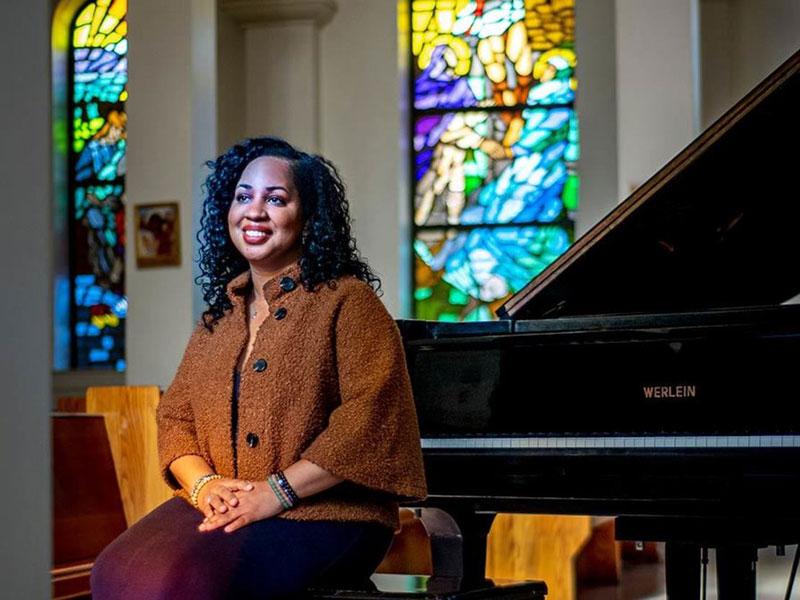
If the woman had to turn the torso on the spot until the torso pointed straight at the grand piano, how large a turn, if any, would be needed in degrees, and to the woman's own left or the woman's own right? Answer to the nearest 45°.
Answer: approximately 180°

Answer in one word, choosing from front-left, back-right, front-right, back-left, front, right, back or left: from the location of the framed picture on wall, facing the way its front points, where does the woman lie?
front

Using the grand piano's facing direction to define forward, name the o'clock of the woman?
The woman is roughly at 1 o'clock from the grand piano.

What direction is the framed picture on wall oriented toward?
toward the camera

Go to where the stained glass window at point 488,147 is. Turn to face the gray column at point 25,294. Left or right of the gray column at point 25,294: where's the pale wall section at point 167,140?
right

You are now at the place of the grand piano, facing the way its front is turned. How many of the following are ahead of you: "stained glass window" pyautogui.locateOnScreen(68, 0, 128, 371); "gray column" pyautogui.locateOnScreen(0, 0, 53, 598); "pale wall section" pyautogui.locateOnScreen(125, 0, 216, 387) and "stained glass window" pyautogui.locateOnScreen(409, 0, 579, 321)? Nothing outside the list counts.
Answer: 1

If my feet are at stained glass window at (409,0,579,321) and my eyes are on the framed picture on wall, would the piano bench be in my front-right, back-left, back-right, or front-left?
front-left

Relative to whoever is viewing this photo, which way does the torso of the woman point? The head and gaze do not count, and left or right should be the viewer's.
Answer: facing the viewer and to the left of the viewer

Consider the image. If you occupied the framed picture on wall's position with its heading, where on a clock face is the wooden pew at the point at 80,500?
The wooden pew is roughly at 12 o'clock from the framed picture on wall.

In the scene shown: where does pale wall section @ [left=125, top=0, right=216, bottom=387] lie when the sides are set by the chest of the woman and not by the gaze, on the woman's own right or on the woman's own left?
on the woman's own right
